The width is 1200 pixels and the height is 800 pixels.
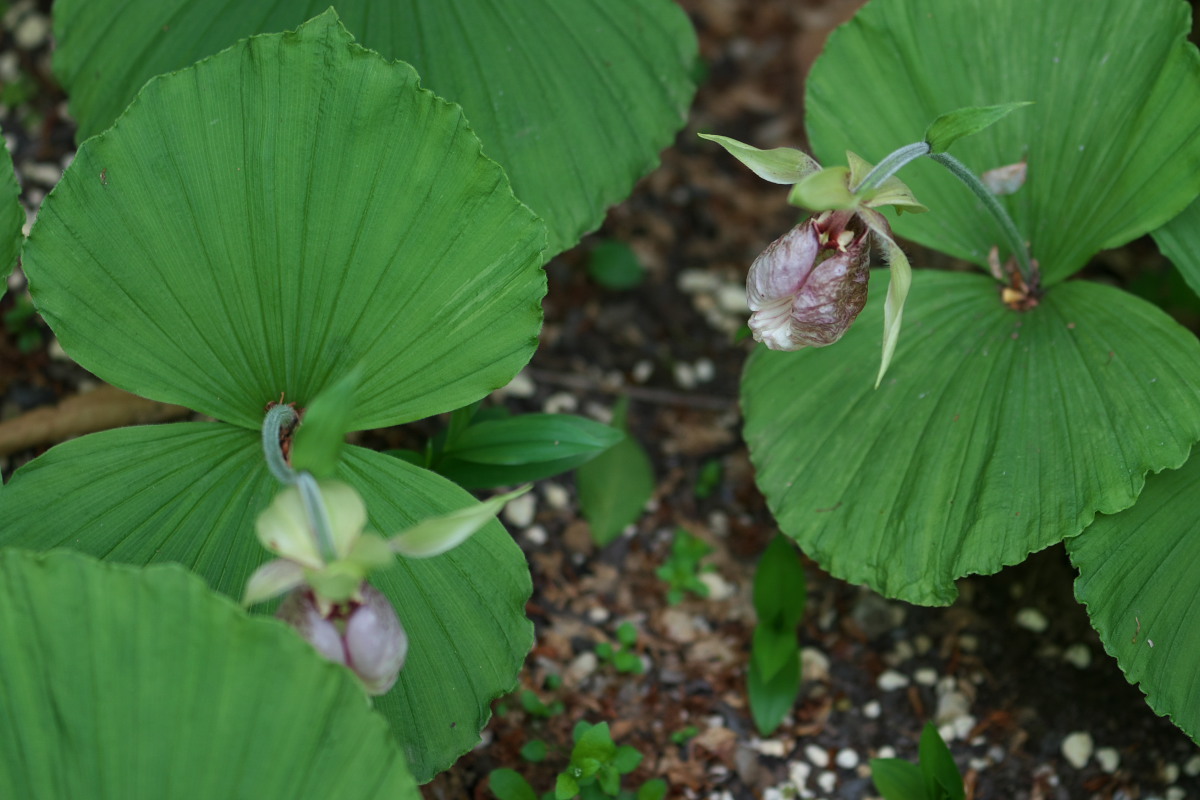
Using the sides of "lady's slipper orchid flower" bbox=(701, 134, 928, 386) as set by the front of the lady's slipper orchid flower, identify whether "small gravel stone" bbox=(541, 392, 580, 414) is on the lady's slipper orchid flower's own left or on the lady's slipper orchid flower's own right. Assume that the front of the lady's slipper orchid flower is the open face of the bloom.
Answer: on the lady's slipper orchid flower's own right

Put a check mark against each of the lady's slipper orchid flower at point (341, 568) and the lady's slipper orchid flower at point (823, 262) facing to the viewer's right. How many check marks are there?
0

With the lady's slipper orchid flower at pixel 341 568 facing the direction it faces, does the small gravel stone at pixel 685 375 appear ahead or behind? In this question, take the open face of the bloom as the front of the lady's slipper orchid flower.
behind

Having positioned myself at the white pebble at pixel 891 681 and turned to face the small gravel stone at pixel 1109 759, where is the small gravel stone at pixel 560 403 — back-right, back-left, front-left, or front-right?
back-left

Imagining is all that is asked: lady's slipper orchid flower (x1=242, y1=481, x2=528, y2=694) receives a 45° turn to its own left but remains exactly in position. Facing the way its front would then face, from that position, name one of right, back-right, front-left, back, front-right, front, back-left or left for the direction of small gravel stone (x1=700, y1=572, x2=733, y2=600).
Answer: left

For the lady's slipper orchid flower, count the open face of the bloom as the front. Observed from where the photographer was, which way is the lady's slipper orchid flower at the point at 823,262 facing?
facing the viewer and to the left of the viewer

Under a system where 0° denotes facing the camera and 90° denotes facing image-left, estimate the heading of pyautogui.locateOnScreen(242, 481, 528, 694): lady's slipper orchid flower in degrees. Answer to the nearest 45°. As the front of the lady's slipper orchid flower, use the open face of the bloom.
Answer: approximately 0°
